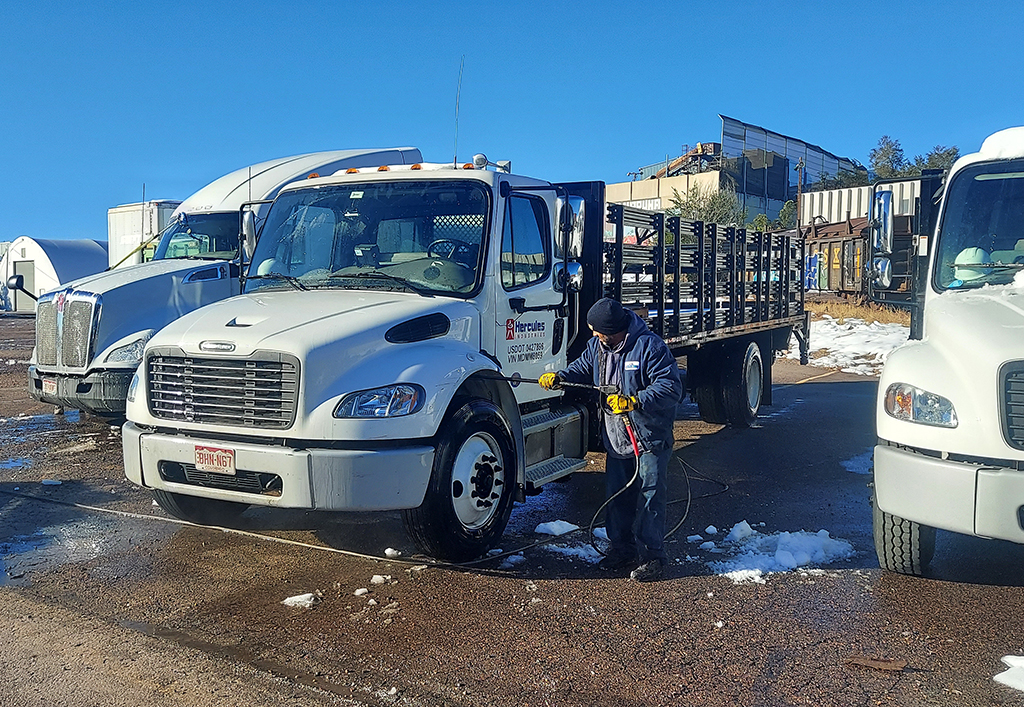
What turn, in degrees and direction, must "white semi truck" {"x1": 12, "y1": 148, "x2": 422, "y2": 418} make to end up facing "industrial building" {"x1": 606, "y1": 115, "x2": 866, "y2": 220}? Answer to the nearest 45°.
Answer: approximately 180°

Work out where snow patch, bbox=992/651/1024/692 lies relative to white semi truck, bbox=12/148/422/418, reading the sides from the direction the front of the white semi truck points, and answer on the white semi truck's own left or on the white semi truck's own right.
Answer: on the white semi truck's own left

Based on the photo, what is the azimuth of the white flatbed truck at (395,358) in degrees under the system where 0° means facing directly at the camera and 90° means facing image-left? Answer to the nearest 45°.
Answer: approximately 45°

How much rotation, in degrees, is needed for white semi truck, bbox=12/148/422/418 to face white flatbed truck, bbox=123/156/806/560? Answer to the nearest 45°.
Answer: approximately 90° to its left

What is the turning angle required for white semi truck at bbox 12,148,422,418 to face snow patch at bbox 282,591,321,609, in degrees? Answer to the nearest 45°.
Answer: approximately 45° to its left

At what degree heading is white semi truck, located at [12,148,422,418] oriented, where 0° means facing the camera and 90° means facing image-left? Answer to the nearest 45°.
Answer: approximately 45°

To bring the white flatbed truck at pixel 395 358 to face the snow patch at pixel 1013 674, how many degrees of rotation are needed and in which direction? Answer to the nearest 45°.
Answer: approximately 90° to its left

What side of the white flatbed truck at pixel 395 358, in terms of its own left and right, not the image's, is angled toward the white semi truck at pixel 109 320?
right

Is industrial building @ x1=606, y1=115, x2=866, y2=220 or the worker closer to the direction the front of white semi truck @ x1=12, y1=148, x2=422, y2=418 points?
the worker
